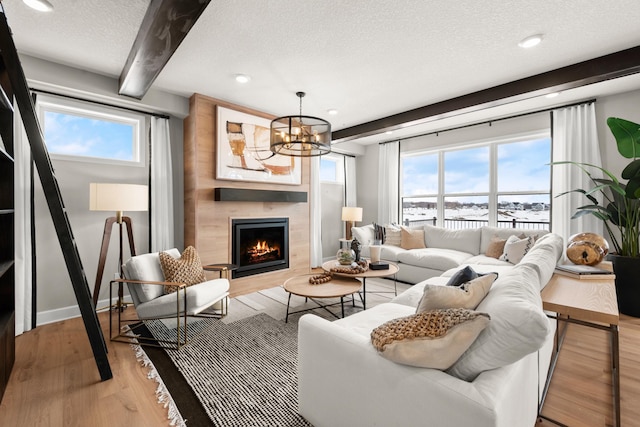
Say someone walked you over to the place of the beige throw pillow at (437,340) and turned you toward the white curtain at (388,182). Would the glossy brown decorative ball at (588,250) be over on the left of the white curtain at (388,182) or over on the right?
right

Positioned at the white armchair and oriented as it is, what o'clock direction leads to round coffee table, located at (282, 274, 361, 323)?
The round coffee table is roughly at 11 o'clock from the white armchair.

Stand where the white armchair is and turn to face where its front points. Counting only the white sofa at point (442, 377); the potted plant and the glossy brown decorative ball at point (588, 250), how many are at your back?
0

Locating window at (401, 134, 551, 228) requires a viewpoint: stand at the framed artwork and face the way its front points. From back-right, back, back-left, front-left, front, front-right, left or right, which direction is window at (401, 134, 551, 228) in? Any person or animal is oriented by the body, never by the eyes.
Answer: front-left

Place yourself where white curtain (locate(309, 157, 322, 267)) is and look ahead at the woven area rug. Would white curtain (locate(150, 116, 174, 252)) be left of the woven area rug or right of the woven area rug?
right

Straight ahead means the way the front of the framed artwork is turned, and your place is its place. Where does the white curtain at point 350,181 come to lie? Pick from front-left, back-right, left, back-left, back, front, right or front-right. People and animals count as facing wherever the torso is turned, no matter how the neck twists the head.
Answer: left

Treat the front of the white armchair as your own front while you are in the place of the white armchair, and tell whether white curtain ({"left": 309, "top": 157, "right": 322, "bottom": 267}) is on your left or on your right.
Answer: on your left

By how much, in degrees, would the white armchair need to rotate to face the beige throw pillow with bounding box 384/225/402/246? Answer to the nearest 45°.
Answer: approximately 45° to its left

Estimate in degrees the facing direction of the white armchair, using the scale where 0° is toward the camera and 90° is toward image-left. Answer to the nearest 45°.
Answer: approximately 315°

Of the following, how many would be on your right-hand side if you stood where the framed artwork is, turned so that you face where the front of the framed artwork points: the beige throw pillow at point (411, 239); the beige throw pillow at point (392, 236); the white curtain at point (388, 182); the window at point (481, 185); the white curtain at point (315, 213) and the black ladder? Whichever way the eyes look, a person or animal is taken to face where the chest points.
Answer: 1

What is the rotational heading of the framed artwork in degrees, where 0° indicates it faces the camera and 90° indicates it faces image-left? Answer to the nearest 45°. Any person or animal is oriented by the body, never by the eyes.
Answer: approximately 315°

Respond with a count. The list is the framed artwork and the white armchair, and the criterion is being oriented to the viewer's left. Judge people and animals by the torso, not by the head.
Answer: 0

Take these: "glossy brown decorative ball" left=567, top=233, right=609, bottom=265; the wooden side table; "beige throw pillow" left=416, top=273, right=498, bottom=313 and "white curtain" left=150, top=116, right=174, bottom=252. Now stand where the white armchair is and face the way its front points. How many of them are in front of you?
3

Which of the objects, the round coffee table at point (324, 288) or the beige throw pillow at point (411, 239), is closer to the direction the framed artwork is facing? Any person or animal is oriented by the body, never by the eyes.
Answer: the round coffee table
